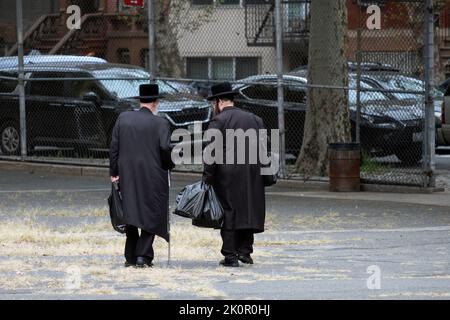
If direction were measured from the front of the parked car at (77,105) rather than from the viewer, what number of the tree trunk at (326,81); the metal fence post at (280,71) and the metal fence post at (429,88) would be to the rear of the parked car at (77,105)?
0

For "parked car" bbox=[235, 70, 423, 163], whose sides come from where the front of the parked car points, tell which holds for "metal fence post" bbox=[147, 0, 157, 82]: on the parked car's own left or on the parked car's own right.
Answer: on the parked car's own right

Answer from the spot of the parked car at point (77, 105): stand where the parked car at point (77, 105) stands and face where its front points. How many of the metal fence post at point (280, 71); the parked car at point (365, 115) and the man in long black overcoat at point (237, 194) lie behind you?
0

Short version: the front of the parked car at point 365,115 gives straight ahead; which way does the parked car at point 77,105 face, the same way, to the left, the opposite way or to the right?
the same way

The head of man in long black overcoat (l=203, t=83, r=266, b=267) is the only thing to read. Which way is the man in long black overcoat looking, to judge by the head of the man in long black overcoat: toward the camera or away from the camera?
away from the camera

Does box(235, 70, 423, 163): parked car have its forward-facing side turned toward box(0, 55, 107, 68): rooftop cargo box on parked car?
no

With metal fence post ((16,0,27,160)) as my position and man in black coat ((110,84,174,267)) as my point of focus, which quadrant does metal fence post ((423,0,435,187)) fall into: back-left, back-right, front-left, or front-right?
front-left

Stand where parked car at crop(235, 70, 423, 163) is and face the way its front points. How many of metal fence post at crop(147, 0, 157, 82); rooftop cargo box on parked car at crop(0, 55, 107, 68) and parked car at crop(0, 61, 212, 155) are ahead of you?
0

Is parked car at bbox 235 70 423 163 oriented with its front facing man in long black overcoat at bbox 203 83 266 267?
no

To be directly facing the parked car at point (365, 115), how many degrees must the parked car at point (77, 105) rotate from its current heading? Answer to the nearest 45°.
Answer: approximately 45° to its left

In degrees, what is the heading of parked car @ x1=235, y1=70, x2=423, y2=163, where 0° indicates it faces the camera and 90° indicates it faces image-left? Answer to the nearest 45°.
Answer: approximately 315°

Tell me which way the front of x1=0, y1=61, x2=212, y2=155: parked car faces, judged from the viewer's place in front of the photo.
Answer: facing the viewer and to the right of the viewer

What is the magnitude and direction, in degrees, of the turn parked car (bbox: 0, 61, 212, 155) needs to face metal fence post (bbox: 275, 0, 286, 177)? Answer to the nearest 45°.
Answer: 0° — it already faces it

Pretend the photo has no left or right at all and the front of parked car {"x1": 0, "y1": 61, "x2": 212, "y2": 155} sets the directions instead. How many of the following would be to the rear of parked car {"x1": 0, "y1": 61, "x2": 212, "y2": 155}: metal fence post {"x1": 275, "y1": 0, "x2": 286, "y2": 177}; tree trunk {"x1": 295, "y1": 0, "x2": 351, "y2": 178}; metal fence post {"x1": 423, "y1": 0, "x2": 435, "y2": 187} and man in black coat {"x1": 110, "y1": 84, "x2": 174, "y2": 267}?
0

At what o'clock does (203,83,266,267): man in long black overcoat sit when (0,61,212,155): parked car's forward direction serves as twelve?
The man in long black overcoat is roughly at 1 o'clock from the parked car.

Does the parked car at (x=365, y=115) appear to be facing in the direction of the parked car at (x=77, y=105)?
no
